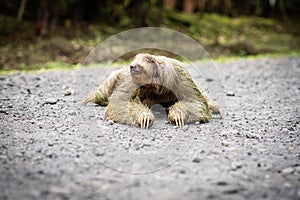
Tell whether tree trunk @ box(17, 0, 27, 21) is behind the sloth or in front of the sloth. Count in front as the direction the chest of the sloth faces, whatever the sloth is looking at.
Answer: behind

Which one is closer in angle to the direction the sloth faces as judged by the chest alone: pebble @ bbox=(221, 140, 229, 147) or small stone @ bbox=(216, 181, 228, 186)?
the small stone

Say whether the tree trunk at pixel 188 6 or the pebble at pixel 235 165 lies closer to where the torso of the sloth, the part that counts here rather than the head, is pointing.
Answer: the pebble

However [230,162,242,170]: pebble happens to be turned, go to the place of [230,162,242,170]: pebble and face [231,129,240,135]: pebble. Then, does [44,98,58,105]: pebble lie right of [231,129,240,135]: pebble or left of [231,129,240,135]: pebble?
left

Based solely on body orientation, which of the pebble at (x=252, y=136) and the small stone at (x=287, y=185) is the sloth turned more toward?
the small stone

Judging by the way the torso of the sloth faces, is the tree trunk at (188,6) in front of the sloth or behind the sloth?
behind

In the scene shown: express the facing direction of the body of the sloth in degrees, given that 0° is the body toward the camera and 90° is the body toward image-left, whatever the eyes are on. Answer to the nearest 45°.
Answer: approximately 0°

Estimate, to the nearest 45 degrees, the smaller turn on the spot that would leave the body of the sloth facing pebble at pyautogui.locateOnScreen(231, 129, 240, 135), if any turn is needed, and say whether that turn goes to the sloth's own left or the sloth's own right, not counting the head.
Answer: approximately 90° to the sloth's own left

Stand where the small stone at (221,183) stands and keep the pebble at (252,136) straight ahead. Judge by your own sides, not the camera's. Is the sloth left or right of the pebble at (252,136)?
left
